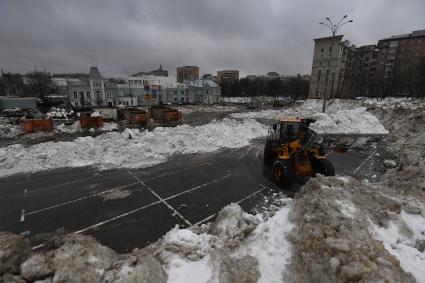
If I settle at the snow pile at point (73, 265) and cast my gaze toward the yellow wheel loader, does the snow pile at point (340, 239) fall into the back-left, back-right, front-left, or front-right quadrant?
front-right

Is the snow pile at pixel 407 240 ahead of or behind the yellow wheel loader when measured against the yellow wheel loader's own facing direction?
ahead

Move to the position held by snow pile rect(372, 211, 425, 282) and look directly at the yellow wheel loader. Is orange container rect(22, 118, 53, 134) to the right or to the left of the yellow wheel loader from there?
left

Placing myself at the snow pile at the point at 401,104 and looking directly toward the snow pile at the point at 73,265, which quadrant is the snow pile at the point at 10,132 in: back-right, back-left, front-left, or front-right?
front-right
